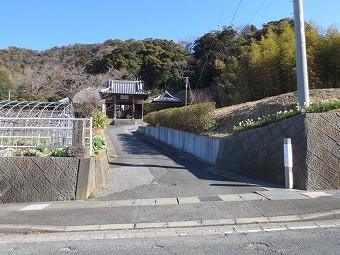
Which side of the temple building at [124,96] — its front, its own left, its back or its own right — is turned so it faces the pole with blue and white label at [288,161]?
front

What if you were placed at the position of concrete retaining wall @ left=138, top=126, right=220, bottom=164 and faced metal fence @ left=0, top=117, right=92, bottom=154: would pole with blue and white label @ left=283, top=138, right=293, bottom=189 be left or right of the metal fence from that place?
left

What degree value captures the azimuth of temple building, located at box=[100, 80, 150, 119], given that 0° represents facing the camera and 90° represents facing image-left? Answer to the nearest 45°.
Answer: approximately 0°

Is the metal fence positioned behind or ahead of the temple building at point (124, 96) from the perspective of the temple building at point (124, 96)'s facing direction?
ahead

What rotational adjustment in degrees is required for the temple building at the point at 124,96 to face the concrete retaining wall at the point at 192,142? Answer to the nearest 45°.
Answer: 0° — it already faces it

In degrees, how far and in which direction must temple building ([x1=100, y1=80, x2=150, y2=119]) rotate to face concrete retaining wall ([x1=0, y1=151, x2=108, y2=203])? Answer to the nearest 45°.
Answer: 0° — it already faces it

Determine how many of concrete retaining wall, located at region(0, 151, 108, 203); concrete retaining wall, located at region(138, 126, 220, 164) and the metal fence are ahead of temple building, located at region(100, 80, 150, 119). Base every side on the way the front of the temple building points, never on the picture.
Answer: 3

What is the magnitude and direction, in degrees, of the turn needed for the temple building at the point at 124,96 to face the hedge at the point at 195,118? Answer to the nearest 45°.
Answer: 0° — it already faces it

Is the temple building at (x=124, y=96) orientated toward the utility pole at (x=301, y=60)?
yes
